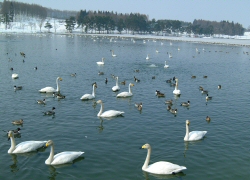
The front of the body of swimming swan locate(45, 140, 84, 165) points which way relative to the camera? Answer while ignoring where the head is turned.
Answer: to the viewer's left

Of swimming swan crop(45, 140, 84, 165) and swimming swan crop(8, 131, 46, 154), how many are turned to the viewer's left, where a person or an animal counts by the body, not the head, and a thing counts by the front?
2

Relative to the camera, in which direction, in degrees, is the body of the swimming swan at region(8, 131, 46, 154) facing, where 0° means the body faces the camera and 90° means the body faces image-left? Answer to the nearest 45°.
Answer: approximately 90°

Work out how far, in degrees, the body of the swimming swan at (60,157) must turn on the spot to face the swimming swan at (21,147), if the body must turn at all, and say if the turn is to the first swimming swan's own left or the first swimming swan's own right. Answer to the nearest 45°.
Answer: approximately 45° to the first swimming swan's own right

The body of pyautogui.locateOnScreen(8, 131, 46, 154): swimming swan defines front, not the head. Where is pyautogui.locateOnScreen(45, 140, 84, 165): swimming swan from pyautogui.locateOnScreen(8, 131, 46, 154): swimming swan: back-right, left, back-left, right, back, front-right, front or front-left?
back-left
